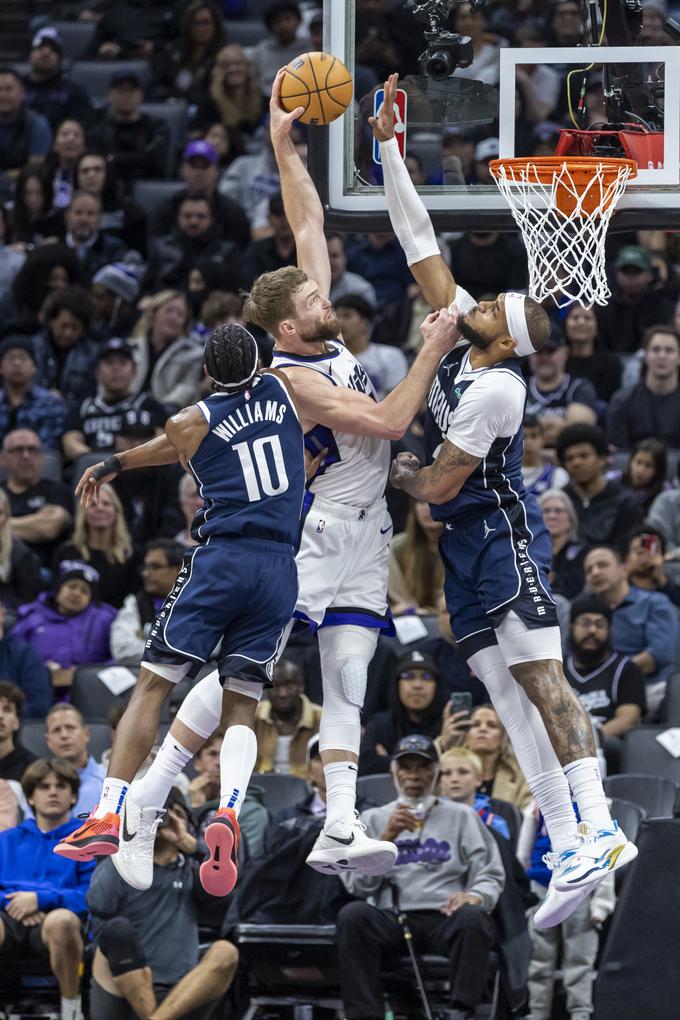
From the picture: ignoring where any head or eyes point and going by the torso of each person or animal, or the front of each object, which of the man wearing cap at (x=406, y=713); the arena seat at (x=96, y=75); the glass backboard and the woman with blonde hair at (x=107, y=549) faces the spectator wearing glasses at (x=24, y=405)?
the arena seat

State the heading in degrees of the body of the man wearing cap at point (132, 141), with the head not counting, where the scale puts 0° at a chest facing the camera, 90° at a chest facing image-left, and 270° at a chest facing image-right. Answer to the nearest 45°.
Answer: approximately 0°

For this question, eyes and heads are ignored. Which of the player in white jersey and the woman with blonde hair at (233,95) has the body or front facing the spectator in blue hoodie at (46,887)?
the woman with blonde hair

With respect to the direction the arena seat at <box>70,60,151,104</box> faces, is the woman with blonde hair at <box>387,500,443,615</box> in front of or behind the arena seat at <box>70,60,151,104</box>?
in front

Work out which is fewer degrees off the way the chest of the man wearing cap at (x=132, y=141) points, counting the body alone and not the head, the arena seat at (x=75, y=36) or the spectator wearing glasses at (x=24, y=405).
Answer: the spectator wearing glasses

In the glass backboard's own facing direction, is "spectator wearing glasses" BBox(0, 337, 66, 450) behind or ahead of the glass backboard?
behind

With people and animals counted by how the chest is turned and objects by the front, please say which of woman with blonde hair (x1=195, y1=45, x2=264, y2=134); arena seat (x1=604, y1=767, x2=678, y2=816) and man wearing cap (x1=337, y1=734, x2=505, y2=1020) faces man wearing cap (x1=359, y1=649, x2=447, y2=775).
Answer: the woman with blonde hair

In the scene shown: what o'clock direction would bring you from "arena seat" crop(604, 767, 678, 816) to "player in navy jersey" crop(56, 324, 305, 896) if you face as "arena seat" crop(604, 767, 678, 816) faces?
The player in navy jersey is roughly at 1 o'clock from the arena seat.

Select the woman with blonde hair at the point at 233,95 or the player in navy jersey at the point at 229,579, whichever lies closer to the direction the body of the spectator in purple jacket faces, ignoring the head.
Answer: the player in navy jersey

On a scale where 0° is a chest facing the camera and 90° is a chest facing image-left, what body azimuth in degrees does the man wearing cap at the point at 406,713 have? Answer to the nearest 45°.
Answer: approximately 0°
